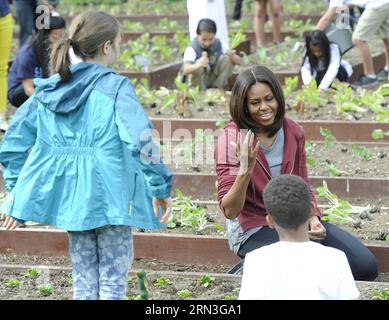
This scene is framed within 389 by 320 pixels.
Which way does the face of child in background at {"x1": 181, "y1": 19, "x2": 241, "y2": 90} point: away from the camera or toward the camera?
toward the camera

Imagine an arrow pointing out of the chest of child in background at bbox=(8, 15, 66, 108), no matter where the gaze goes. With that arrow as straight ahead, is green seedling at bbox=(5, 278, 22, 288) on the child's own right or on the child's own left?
on the child's own right

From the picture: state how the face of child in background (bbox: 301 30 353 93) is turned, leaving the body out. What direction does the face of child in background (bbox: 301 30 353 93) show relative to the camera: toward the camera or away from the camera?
toward the camera

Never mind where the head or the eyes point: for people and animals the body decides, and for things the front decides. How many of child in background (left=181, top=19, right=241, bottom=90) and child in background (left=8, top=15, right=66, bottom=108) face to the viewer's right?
1

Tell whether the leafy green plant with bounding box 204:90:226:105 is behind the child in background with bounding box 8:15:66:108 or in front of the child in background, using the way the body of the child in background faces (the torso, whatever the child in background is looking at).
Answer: in front

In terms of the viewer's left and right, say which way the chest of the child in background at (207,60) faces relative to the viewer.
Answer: facing the viewer

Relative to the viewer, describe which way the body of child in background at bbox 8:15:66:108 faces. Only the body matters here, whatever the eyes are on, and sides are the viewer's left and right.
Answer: facing to the right of the viewer

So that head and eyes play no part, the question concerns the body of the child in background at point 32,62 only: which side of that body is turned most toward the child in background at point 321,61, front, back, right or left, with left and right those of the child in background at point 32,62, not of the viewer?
front

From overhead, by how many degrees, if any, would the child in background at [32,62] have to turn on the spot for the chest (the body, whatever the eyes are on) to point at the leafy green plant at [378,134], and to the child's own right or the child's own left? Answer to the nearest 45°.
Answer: approximately 45° to the child's own right

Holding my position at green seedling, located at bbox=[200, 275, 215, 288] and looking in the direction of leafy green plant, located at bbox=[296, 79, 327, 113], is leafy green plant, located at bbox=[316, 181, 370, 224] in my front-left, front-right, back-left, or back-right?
front-right

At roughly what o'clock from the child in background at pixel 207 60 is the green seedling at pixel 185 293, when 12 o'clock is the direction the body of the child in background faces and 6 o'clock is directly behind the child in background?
The green seedling is roughly at 12 o'clock from the child in background.

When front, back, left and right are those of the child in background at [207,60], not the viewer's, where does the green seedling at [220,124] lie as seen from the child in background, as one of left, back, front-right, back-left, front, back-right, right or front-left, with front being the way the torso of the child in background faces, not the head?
front

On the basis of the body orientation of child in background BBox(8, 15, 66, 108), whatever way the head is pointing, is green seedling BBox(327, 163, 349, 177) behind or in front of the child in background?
in front

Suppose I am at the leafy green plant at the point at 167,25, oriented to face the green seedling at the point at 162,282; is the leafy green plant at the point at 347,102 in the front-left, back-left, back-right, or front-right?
front-left

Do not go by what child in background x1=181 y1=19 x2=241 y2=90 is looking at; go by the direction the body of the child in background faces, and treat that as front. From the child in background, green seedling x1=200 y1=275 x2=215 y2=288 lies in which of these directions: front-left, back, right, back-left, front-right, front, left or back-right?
front

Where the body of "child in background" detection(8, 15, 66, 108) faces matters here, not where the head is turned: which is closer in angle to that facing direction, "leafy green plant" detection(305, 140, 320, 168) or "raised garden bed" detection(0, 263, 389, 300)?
the leafy green plant
